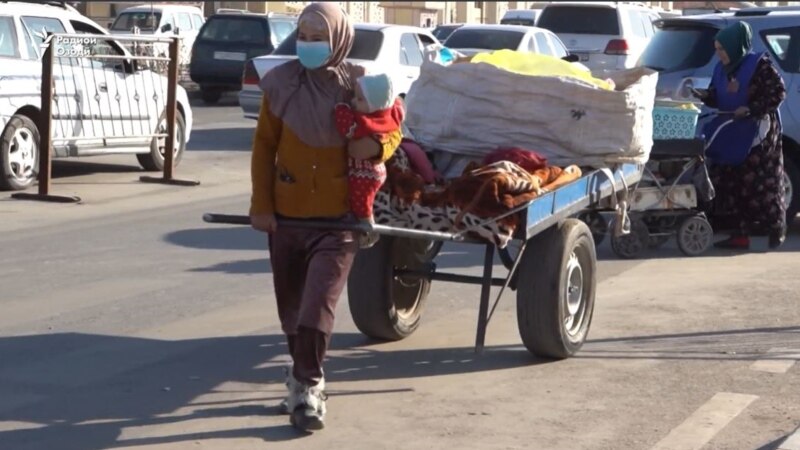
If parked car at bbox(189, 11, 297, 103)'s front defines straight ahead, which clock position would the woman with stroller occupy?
The woman with stroller is roughly at 4 o'clock from the parked car.

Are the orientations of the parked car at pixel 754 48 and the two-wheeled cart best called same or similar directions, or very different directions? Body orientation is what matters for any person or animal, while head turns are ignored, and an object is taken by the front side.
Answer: very different directions

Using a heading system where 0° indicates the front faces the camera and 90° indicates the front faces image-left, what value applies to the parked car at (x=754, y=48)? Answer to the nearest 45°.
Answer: approximately 225°

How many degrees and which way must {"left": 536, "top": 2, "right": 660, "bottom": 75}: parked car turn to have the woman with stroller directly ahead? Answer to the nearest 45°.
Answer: approximately 135° to its right

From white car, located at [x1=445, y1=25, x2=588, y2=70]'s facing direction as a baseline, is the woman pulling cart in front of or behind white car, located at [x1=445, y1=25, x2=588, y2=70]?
behind

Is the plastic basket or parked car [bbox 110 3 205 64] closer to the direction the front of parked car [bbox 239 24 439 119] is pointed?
the parked car

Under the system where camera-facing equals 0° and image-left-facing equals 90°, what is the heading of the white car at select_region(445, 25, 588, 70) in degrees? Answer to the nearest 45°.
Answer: approximately 225°

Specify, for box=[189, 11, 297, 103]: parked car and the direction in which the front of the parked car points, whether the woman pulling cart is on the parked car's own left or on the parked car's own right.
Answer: on the parked car's own right

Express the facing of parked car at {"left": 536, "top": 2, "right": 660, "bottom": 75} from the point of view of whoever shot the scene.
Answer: facing away from the viewer and to the right of the viewer

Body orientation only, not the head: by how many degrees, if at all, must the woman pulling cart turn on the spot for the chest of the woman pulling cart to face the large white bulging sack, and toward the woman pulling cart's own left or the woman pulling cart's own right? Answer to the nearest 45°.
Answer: approximately 135° to the woman pulling cart's own left

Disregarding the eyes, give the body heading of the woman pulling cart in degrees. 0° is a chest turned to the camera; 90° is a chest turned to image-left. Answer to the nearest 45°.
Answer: approximately 0°

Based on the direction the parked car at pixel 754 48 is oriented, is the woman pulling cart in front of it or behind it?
behind
